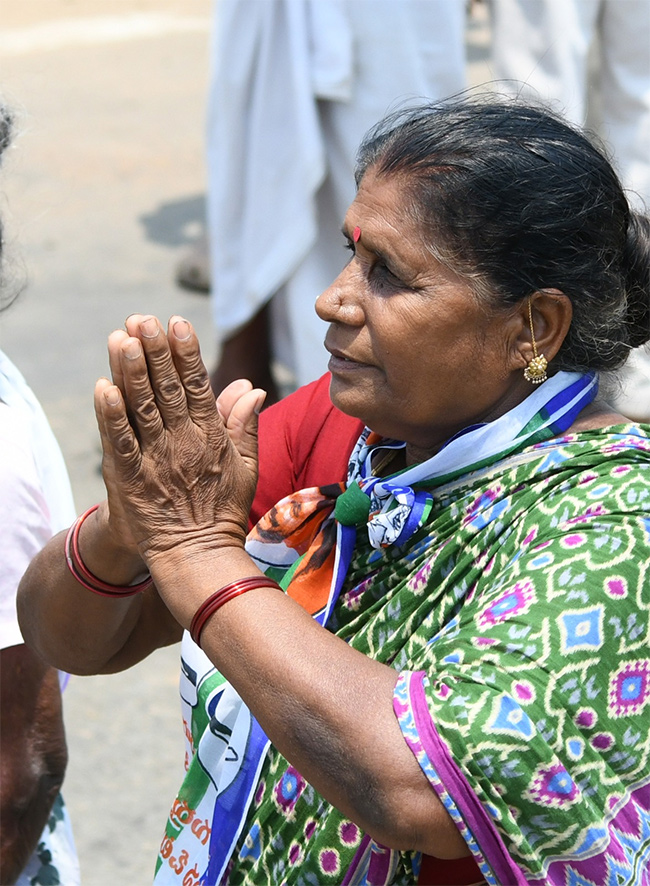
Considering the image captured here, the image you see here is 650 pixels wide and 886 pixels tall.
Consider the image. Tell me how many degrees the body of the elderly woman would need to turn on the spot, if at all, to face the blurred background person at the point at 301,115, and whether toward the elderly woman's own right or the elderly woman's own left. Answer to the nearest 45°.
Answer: approximately 135° to the elderly woman's own right

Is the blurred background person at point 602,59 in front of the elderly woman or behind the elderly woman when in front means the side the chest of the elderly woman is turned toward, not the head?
behind

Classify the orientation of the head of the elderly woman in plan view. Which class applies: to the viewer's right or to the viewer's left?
to the viewer's left

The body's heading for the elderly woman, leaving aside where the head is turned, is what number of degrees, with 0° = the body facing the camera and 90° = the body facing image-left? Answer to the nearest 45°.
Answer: approximately 45°
